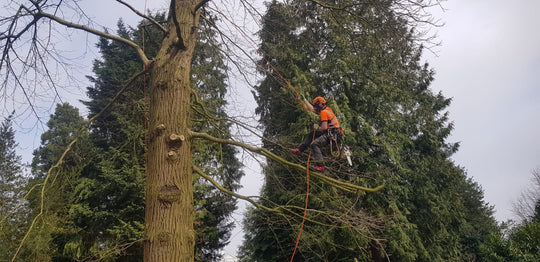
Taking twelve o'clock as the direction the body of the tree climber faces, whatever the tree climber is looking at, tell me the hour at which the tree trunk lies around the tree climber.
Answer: The tree trunk is roughly at 10 o'clock from the tree climber.

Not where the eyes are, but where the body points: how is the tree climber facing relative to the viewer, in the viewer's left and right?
facing to the left of the viewer

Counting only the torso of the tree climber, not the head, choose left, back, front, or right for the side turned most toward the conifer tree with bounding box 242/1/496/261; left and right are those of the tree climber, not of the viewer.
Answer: right
